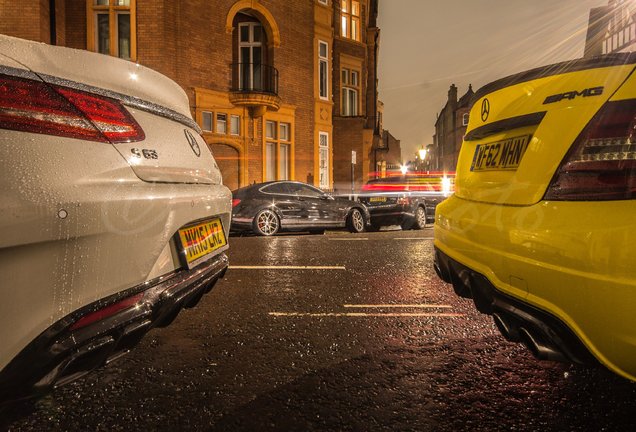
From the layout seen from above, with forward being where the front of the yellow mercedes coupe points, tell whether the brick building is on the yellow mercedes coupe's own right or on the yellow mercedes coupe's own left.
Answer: on the yellow mercedes coupe's own left

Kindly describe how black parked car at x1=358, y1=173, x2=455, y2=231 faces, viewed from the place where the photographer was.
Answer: facing away from the viewer and to the right of the viewer

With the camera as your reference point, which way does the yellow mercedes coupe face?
facing away from the viewer and to the right of the viewer

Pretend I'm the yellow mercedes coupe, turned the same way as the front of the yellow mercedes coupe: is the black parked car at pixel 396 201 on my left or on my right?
on my left
